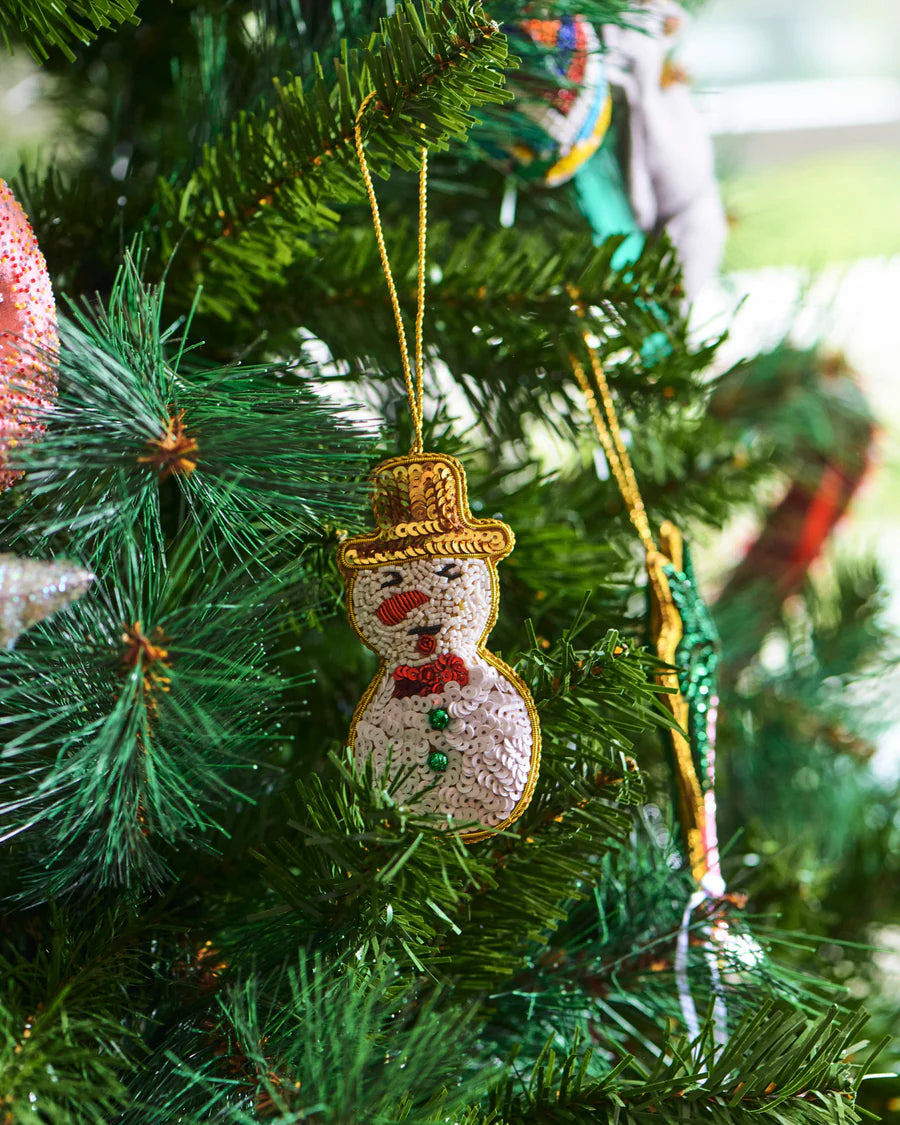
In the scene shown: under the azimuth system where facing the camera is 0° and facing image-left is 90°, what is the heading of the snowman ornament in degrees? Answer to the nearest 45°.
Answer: approximately 0°
